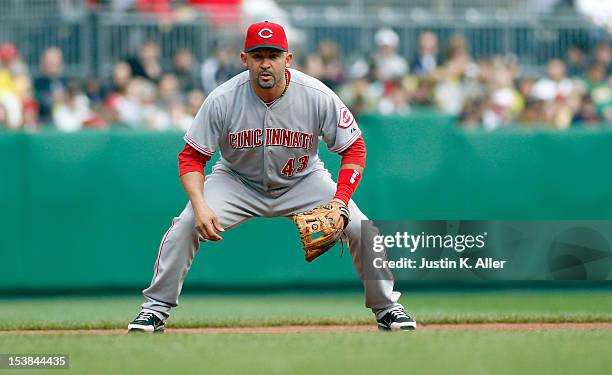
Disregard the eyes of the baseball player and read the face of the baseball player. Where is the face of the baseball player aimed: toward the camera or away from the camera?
toward the camera

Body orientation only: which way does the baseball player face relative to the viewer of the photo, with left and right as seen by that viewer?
facing the viewer
